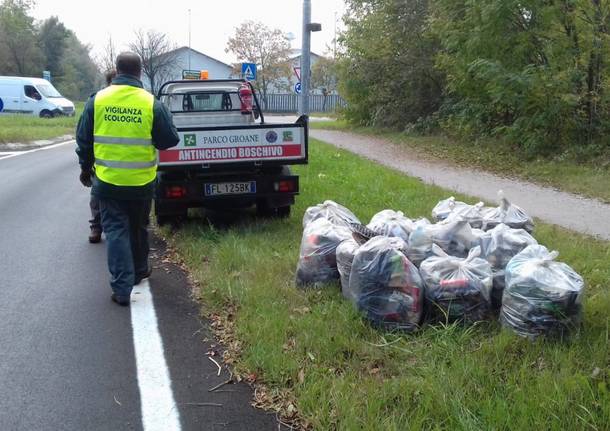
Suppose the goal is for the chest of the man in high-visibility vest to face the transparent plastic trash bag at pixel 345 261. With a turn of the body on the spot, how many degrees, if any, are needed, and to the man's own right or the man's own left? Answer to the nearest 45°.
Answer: approximately 135° to the man's own right

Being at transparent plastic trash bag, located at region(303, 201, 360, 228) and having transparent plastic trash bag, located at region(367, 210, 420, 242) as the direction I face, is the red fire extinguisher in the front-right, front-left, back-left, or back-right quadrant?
back-left

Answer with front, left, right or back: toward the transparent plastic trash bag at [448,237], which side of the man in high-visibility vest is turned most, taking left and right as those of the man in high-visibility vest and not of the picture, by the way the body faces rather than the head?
right

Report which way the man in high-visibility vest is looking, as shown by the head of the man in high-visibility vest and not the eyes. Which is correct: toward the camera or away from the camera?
away from the camera

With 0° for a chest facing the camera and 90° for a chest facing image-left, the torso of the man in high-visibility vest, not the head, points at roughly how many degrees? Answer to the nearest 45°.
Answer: approximately 180°

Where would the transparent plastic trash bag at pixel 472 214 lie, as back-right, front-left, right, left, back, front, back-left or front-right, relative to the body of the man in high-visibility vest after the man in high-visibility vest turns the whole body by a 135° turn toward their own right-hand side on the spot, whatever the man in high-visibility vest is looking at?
front-left

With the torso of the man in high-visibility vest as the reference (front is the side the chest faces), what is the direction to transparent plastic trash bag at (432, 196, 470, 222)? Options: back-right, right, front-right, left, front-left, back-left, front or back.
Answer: right

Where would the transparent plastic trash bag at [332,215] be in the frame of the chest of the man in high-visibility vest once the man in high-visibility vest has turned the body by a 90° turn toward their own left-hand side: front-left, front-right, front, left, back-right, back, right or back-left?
back

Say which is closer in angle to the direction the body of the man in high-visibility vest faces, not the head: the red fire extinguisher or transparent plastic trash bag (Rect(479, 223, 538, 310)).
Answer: the red fire extinguisher

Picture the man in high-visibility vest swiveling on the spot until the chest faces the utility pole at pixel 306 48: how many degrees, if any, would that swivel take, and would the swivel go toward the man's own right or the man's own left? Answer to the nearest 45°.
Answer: approximately 45° to the man's own right

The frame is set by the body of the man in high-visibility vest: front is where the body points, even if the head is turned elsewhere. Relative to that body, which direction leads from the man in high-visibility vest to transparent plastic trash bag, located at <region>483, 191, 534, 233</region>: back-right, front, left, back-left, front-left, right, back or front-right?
right
